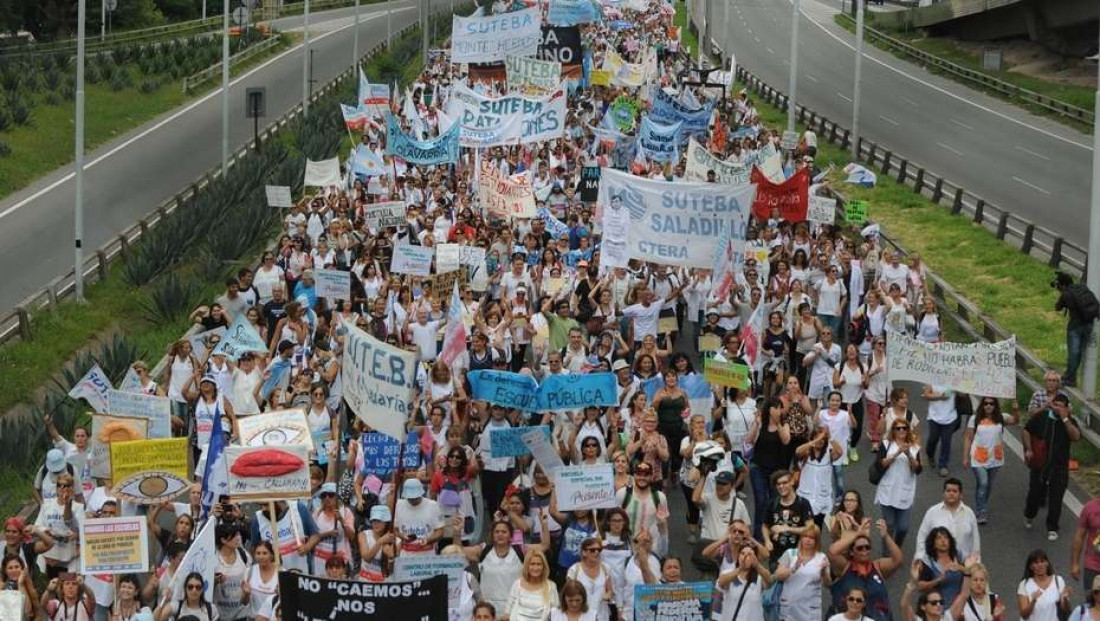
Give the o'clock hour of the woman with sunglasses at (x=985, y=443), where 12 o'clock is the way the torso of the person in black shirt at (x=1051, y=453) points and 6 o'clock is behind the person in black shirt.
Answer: The woman with sunglasses is roughly at 3 o'clock from the person in black shirt.

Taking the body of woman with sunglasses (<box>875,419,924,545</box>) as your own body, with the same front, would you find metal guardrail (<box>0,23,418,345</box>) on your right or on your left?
on your right

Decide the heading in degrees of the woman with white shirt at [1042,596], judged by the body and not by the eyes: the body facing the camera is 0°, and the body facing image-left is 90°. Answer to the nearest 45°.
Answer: approximately 0°

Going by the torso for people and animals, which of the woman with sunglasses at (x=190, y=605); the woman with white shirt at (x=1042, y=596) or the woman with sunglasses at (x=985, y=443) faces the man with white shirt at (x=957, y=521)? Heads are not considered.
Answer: the woman with sunglasses at (x=985, y=443)

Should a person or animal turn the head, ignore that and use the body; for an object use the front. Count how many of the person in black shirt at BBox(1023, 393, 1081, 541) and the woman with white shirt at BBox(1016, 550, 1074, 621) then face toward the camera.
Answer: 2

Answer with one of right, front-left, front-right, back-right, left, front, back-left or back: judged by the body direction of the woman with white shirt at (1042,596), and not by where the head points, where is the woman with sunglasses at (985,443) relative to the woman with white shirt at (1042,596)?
back

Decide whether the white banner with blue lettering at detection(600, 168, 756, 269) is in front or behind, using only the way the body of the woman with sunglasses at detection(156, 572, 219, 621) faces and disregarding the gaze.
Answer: behind

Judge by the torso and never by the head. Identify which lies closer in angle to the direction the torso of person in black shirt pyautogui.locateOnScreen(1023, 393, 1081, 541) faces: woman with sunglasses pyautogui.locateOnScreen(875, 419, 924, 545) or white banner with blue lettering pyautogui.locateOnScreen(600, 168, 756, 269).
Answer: the woman with sunglasses

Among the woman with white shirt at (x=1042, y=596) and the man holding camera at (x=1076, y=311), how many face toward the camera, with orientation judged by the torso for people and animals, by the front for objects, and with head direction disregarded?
1

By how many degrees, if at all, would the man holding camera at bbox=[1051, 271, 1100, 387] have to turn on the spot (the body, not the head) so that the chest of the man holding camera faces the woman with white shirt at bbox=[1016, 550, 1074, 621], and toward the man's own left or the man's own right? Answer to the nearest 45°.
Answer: approximately 90° to the man's own left

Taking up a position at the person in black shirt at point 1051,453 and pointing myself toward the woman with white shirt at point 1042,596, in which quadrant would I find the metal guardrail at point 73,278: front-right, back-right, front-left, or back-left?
back-right

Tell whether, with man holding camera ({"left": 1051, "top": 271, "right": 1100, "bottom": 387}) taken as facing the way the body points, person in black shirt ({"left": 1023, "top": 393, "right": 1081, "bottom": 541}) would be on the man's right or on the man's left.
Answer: on the man's left

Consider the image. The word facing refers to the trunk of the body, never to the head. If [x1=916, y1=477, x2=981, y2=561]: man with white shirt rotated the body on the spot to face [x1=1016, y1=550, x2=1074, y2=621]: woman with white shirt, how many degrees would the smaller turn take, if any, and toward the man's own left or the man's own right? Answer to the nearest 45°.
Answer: approximately 45° to the man's own left

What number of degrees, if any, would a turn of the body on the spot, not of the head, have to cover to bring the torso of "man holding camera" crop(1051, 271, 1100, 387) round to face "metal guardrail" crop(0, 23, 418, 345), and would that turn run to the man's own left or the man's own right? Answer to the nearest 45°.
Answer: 0° — they already face it

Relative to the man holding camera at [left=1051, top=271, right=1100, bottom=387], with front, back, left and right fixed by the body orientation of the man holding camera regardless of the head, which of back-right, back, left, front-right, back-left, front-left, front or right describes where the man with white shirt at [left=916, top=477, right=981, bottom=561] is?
left
